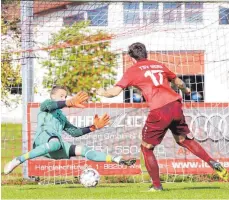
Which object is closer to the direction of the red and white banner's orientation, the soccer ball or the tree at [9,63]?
the soccer ball

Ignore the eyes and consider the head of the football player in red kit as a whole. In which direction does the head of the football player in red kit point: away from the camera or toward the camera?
away from the camera

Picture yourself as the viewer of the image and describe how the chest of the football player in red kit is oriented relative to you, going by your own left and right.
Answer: facing away from the viewer and to the left of the viewer

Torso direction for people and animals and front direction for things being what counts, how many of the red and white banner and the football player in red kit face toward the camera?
1

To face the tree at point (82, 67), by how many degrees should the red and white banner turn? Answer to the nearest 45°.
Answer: approximately 180°

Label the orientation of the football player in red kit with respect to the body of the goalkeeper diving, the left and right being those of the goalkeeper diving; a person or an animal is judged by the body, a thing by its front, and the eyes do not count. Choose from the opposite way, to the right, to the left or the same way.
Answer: the opposite way
